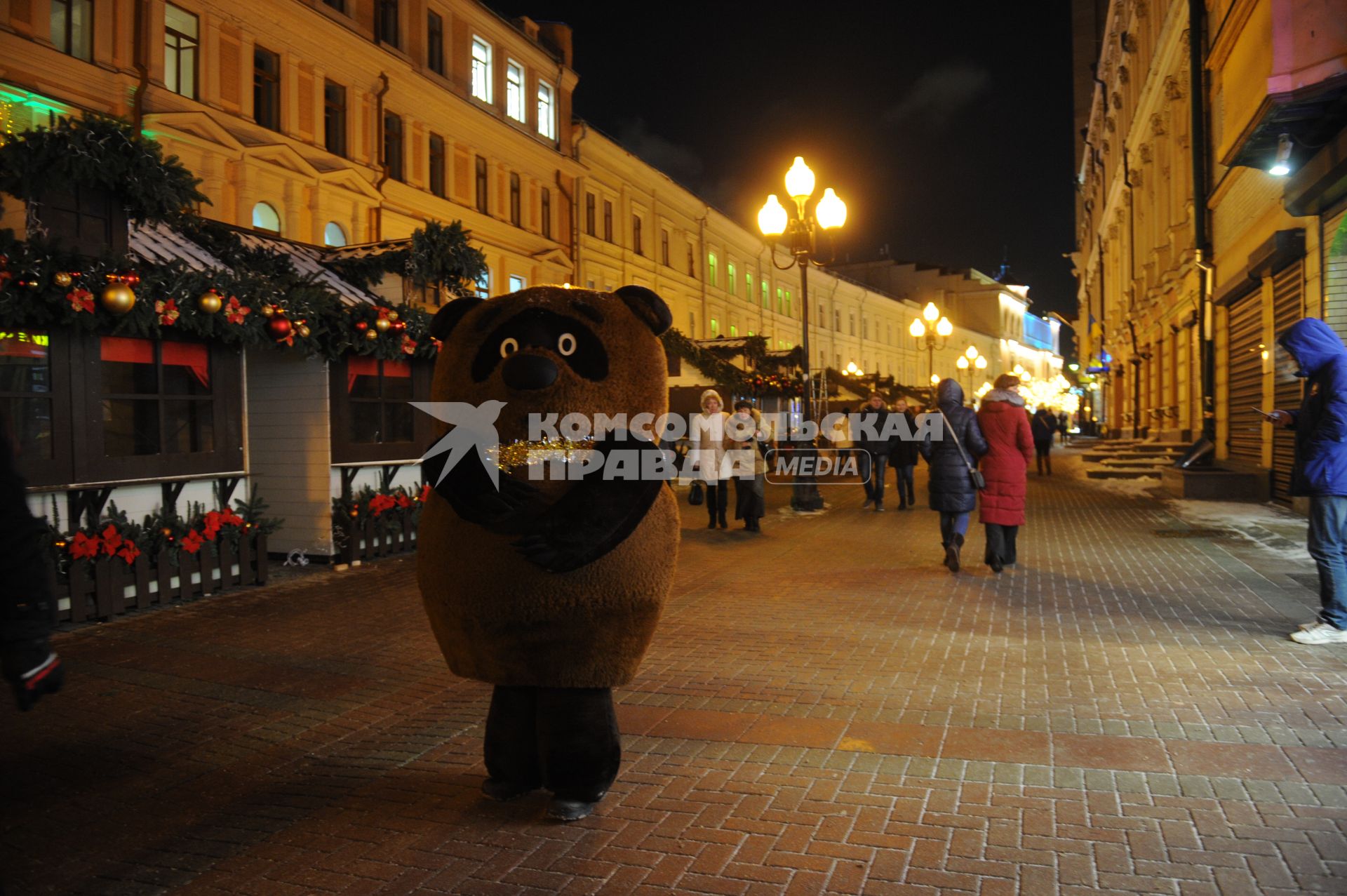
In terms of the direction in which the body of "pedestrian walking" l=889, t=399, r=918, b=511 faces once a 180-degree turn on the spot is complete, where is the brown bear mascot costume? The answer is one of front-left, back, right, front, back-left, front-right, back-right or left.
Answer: back

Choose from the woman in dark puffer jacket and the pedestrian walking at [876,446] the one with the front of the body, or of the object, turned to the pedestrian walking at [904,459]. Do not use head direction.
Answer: the woman in dark puffer jacket

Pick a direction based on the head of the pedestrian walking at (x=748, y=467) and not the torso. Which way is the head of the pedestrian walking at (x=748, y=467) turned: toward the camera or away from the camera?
toward the camera

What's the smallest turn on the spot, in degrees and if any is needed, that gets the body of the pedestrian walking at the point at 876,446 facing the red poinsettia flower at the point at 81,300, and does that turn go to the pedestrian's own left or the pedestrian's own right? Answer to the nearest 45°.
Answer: approximately 45° to the pedestrian's own right

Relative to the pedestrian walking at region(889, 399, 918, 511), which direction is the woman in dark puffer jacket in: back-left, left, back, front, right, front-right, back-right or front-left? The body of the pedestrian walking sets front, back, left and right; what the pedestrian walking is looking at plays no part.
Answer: front

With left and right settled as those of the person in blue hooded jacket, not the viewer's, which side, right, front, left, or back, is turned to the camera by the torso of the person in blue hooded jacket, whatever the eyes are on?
left

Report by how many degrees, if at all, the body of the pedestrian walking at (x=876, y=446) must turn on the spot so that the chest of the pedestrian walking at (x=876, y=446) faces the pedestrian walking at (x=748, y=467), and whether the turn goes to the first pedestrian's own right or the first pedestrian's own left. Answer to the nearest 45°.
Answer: approximately 45° to the first pedestrian's own right

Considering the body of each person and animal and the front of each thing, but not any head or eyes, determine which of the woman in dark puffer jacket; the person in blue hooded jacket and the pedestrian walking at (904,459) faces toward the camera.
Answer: the pedestrian walking

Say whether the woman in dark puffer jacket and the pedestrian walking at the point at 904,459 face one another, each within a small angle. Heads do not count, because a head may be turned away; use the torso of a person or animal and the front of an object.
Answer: yes

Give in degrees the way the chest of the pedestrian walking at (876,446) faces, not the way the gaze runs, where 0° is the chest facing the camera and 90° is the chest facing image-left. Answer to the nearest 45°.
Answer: approximately 0°

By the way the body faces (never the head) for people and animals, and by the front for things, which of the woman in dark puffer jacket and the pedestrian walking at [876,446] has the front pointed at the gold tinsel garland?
the pedestrian walking

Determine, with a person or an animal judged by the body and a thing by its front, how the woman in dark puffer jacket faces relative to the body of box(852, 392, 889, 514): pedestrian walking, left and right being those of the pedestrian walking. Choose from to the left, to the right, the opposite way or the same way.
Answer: the opposite way

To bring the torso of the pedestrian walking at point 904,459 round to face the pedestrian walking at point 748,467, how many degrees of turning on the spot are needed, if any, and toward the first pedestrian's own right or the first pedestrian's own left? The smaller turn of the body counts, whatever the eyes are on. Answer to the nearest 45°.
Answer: approximately 45° to the first pedestrian's own right

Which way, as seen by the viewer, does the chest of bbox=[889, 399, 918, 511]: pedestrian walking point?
toward the camera

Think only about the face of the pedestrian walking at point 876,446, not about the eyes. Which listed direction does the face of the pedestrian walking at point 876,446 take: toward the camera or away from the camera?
toward the camera

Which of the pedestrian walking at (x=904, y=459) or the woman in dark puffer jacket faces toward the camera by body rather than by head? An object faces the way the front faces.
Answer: the pedestrian walking

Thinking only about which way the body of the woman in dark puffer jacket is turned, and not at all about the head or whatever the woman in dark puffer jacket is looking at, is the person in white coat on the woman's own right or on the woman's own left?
on the woman's own left

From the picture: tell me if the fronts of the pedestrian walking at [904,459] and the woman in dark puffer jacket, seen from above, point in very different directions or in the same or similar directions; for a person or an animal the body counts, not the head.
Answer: very different directions

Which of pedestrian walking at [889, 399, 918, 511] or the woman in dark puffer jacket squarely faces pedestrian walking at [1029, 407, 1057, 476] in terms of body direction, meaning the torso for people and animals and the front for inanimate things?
the woman in dark puffer jacket
